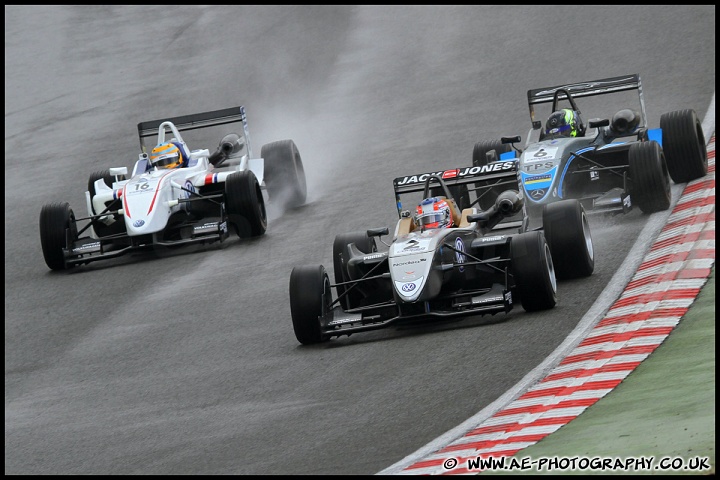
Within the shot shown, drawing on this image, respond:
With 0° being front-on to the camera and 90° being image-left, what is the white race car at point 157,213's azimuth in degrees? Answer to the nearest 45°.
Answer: approximately 0°

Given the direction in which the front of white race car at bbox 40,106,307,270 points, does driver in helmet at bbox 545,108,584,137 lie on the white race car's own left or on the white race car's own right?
on the white race car's own left

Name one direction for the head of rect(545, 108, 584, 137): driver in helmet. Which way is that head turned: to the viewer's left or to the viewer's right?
to the viewer's left
